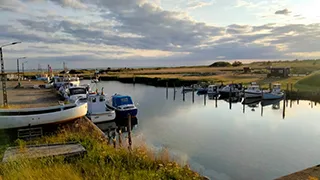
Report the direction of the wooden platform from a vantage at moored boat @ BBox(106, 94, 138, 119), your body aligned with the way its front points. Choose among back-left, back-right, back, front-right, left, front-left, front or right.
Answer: back-left

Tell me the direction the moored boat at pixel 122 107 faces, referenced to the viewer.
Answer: facing away from the viewer and to the left of the viewer

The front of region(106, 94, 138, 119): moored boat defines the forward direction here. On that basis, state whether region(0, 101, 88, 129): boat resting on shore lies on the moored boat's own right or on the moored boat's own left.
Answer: on the moored boat's own left

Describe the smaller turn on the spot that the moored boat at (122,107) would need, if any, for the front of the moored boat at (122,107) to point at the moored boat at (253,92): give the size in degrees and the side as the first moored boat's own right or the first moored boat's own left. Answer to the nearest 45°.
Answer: approximately 90° to the first moored boat's own right

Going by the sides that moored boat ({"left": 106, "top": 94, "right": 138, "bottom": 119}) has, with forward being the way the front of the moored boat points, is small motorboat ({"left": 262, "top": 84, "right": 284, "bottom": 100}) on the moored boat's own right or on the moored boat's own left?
on the moored boat's own right

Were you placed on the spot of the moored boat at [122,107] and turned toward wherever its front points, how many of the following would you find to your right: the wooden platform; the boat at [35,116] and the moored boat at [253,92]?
1
